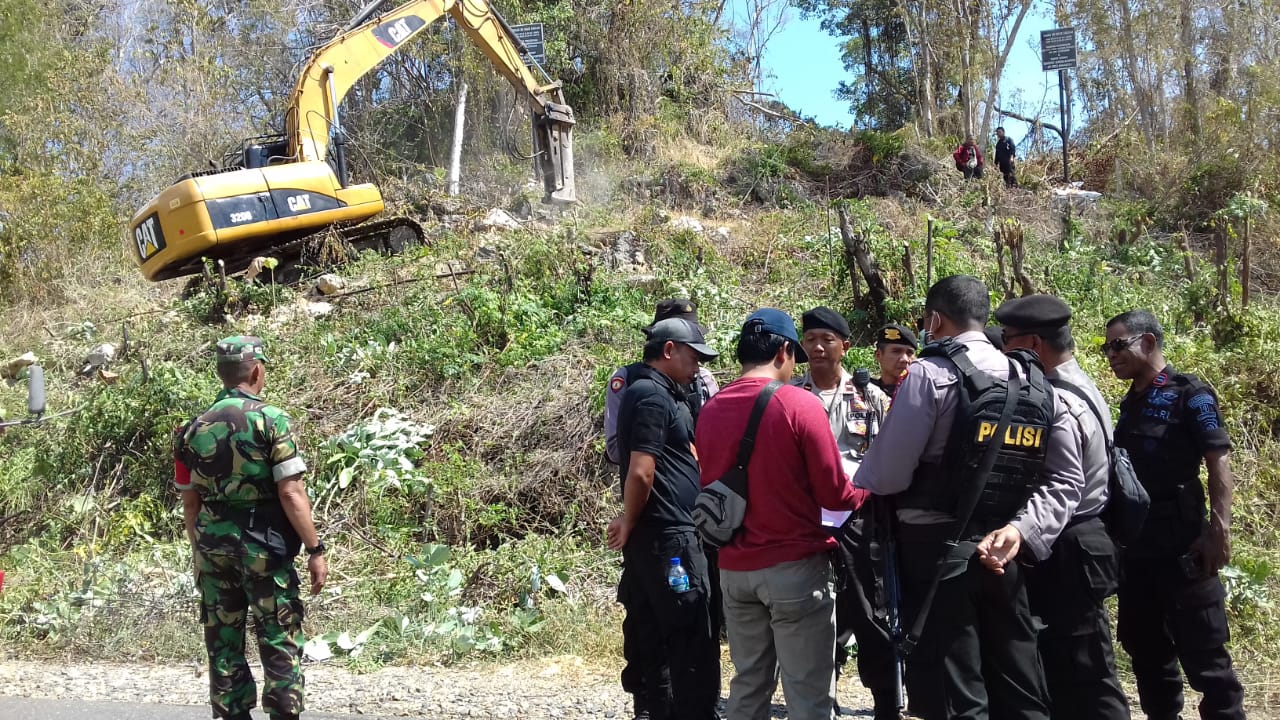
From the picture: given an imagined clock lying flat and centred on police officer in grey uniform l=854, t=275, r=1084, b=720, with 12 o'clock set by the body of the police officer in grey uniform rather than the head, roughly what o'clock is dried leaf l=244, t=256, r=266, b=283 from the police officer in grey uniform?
The dried leaf is roughly at 12 o'clock from the police officer in grey uniform.

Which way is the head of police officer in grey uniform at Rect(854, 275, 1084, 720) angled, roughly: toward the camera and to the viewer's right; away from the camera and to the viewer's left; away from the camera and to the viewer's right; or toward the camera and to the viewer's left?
away from the camera and to the viewer's left

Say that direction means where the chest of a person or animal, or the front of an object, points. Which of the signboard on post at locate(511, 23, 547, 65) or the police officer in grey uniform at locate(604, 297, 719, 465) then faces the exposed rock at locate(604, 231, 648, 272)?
the signboard on post

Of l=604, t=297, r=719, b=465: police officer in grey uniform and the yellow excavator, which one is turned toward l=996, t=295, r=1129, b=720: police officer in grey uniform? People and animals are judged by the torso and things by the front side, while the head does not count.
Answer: l=604, t=297, r=719, b=465: police officer in grey uniform

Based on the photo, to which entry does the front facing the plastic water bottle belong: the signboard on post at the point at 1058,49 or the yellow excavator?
the signboard on post

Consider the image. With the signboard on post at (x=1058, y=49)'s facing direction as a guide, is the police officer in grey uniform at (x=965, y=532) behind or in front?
in front

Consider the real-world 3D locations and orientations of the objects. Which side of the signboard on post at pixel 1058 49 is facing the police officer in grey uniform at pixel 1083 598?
front

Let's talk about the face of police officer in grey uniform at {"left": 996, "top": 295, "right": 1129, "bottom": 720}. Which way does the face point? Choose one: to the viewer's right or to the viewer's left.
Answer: to the viewer's left

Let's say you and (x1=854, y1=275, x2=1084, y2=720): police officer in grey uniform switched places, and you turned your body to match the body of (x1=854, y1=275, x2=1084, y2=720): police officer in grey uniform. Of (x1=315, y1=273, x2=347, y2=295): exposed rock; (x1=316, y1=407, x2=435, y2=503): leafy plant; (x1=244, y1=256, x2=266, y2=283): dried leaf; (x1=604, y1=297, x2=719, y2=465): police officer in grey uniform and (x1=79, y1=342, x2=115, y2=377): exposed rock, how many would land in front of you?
5

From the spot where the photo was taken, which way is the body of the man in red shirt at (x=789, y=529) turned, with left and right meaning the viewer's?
facing away from the viewer and to the right of the viewer

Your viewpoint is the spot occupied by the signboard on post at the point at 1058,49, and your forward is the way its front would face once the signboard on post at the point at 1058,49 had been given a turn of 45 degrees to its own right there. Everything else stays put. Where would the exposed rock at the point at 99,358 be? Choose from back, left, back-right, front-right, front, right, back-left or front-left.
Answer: front

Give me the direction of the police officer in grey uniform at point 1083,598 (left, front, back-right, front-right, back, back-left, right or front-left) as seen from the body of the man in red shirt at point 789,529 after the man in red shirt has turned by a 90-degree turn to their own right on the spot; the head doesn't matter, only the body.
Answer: front-left

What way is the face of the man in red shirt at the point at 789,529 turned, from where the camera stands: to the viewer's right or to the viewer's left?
to the viewer's right

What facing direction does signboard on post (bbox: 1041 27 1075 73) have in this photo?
toward the camera

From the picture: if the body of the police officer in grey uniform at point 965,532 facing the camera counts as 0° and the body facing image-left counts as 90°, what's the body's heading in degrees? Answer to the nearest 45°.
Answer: approximately 135°

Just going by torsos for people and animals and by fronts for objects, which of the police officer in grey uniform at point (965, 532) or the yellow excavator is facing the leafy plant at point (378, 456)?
the police officer in grey uniform

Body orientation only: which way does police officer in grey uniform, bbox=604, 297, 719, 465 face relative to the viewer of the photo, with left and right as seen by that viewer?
facing the viewer and to the right of the viewer

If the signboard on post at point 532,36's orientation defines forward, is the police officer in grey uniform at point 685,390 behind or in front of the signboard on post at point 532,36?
in front

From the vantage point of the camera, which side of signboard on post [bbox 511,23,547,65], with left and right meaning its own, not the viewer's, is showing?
front
